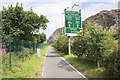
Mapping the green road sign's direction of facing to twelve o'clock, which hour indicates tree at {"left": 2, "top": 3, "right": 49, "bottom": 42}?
The tree is roughly at 2 o'clock from the green road sign.

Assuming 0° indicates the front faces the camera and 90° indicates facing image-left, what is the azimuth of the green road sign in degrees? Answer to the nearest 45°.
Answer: approximately 0°
